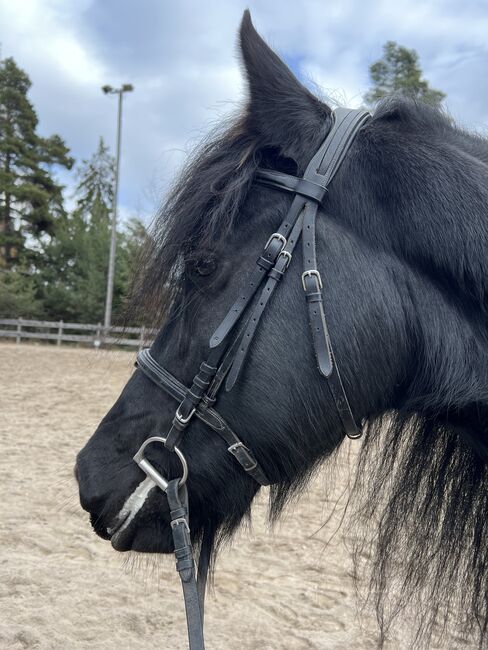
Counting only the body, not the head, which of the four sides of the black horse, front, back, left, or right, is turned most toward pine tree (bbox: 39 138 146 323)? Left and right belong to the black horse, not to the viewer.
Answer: right

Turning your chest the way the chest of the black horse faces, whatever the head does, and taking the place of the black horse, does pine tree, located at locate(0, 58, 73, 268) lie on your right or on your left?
on your right

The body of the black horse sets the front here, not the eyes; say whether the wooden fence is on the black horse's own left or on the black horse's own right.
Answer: on the black horse's own right

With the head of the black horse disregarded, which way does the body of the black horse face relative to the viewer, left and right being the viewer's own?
facing to the left of the viewer
